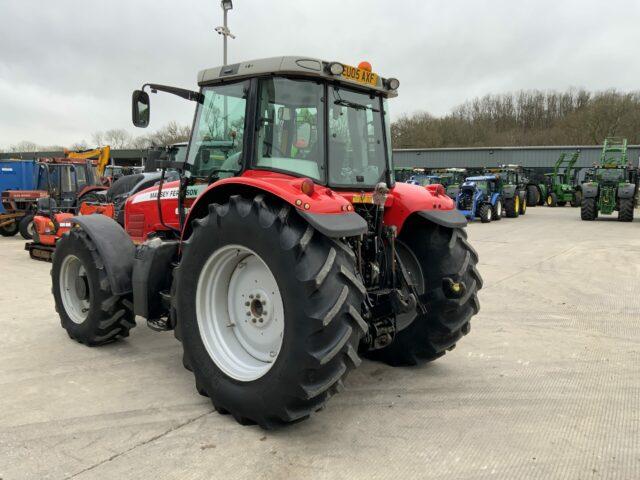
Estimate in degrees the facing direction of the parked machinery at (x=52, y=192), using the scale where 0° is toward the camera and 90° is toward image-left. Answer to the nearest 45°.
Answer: approximately 45°

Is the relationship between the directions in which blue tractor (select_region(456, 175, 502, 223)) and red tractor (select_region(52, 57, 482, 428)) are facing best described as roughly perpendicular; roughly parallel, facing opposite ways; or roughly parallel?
roughly perpendicular

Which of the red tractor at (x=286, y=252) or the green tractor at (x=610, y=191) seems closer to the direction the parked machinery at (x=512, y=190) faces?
the red tractor

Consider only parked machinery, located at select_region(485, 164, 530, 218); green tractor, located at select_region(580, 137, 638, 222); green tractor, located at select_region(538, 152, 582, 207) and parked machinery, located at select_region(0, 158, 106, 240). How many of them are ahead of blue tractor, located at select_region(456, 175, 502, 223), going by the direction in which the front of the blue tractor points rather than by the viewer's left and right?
1

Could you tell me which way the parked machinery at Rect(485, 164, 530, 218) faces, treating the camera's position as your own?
facing the viewer and to the left of the viewer

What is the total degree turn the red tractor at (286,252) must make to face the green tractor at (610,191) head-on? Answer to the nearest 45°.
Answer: approximately 90° to its right

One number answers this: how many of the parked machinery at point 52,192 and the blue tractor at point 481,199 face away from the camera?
0

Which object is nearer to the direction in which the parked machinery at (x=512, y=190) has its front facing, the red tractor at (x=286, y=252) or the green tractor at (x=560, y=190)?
the red tractor

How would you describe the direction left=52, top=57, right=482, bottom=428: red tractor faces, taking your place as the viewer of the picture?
facing away from the viewer and to the left of the viewer

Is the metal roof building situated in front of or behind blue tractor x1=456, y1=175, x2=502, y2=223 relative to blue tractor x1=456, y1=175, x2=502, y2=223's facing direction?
behind

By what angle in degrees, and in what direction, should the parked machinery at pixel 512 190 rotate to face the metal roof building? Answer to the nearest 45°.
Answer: approximately 135° to its right
